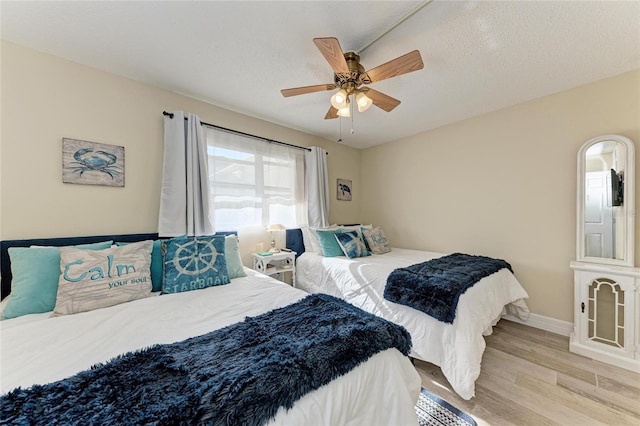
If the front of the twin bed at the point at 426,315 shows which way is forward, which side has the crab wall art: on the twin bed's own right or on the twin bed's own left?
on the twin bed's own right

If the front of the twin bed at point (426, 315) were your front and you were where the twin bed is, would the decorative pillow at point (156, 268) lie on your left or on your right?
on your right

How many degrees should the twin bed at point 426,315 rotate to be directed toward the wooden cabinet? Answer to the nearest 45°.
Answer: approximately 45° to its left

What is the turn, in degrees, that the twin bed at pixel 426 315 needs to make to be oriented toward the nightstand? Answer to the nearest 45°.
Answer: approximately 135° to its right

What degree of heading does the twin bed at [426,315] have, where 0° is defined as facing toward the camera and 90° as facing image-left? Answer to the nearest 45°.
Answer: approximately 315°

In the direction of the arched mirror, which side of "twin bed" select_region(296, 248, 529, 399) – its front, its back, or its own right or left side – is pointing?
left

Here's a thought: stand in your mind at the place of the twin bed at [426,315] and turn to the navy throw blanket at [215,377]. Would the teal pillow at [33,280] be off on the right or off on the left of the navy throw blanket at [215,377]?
right

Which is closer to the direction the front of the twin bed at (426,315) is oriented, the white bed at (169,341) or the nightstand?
the white bed

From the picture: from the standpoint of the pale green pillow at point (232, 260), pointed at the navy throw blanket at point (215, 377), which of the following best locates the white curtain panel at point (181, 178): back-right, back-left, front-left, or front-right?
back-right

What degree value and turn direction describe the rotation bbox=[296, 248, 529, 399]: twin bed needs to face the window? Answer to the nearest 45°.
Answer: approximately 135° to its right

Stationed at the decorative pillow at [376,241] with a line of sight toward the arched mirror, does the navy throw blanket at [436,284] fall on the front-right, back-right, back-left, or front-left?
front-right

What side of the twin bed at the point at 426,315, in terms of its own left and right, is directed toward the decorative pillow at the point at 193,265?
right

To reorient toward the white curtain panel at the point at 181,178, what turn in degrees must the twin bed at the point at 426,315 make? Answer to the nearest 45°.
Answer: approximately 135° to its right

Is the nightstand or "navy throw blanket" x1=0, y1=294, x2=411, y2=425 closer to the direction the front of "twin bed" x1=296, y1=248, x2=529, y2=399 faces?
the navy throw blanket

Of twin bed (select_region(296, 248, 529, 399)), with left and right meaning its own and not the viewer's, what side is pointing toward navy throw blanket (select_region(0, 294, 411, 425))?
right
